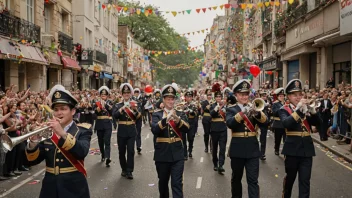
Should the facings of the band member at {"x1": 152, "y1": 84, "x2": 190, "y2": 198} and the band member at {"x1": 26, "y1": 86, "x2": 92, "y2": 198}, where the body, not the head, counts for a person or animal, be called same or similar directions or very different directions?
same or similar directions

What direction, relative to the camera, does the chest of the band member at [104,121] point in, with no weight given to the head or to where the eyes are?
toward the camera

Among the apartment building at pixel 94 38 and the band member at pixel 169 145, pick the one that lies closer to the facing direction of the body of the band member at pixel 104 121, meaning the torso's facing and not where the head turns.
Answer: the band member

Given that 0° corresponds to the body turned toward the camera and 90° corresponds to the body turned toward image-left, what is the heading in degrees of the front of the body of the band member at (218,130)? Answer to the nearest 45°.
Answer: approximately 0°

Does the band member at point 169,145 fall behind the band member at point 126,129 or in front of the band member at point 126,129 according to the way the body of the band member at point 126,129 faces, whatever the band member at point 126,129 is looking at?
in front

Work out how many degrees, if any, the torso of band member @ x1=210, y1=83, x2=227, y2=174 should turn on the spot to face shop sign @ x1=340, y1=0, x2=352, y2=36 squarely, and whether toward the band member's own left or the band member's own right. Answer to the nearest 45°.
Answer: approximately 135° to the band member's own left

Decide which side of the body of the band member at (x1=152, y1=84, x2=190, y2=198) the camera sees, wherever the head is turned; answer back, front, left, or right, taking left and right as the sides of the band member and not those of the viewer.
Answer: front

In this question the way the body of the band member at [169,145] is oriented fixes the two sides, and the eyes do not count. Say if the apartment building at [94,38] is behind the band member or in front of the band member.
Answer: behind

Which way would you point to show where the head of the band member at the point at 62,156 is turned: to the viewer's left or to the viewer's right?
to the viewer's left
